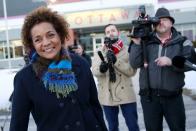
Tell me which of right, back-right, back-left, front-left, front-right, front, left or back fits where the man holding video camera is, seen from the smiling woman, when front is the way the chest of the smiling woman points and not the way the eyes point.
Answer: back-left

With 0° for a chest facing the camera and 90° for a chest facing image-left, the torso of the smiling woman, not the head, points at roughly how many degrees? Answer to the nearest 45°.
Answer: approximately 0°

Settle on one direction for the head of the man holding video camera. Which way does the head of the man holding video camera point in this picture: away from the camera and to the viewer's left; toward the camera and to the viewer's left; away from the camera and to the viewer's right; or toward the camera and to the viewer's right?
toward the camera and to the viewer's left

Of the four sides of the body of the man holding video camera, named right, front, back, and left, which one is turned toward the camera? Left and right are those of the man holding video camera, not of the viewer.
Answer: front

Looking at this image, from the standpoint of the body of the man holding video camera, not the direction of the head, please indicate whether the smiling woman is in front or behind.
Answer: in front

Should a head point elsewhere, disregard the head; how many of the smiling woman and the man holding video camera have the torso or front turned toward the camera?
2
